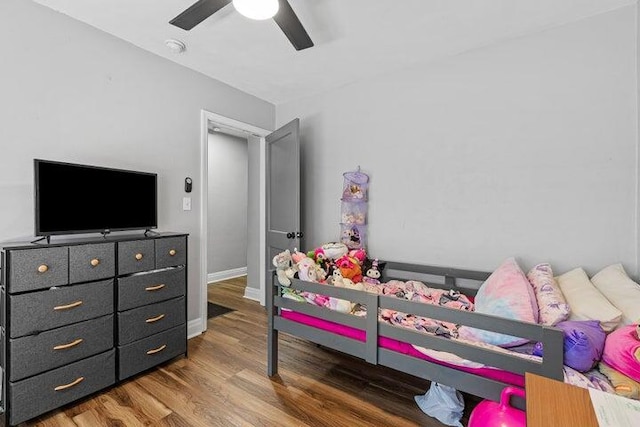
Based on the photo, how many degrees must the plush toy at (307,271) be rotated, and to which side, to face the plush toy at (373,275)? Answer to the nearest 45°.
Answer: approximately 135° to its left

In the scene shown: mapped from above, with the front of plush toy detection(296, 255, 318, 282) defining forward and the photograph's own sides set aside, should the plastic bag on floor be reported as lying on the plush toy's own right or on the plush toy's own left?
on the plush toy's own left

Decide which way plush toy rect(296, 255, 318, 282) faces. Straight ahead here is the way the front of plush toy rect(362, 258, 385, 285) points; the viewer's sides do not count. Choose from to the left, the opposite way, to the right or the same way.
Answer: the same way

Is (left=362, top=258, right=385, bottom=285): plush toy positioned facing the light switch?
no

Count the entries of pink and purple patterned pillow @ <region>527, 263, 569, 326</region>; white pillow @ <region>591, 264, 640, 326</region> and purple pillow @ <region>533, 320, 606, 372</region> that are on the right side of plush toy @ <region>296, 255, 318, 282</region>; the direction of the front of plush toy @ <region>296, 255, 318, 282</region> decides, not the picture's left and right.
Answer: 0

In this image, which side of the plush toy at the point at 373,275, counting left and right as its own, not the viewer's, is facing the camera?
front

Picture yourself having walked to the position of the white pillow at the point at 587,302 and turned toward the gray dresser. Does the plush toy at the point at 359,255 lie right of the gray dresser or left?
right

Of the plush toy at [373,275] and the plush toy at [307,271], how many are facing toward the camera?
2

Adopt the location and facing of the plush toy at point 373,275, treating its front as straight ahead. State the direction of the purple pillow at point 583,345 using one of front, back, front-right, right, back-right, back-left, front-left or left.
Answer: front-left

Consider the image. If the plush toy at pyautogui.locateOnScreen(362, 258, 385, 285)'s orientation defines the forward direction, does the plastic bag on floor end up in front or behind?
in front

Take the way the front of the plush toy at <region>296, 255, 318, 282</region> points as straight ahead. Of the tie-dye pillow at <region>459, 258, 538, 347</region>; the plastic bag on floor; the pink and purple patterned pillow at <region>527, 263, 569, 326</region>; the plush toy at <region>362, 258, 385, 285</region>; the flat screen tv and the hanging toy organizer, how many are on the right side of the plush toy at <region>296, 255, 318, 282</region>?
1

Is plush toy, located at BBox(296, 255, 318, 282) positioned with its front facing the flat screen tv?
no
